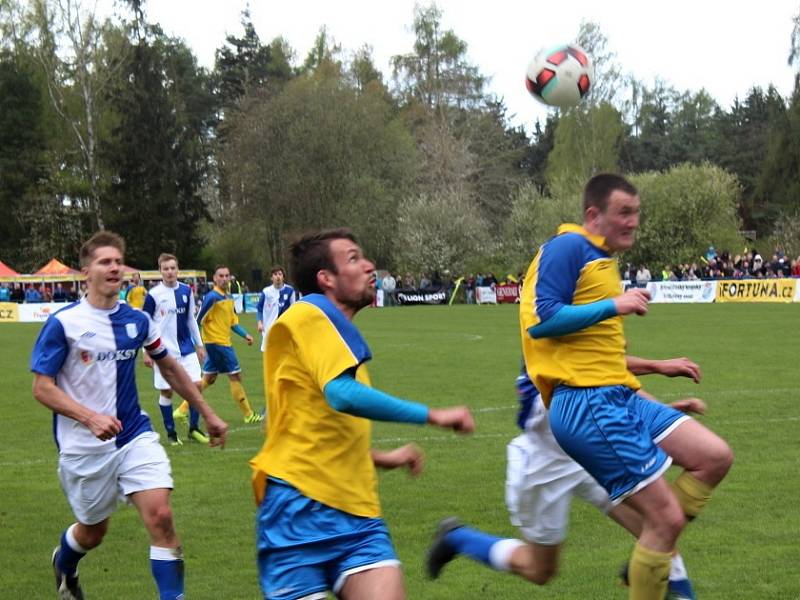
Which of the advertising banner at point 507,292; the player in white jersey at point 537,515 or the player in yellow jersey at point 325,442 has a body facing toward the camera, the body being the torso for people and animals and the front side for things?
the advertising banner

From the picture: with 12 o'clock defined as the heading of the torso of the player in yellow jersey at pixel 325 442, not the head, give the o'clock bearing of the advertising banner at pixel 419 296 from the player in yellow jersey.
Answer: The advertising banner is roughly at 9 o'clock from the player in yellow jersey.

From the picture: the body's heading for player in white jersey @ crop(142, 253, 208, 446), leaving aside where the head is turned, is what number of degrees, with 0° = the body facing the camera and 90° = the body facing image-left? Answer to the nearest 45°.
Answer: approximately 0°

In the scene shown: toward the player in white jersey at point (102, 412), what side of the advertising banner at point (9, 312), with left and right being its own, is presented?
front

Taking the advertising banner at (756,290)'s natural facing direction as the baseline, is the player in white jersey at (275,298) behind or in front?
in front

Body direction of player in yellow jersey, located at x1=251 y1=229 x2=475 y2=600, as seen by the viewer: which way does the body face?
to the viewer's right

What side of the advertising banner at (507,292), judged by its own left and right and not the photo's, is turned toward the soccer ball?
front

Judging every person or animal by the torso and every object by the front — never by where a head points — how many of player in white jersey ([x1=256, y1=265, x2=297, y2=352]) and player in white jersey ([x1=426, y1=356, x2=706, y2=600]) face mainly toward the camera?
1

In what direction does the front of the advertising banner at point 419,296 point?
toward the camera

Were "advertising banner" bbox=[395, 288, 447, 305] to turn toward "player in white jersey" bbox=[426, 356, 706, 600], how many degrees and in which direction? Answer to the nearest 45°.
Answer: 0° — it already faces them

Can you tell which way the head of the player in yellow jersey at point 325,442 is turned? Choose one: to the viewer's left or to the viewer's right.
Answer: to the viewer's right

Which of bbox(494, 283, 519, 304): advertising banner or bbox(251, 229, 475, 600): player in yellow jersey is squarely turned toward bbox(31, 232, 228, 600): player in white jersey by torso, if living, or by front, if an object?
the advertising banner

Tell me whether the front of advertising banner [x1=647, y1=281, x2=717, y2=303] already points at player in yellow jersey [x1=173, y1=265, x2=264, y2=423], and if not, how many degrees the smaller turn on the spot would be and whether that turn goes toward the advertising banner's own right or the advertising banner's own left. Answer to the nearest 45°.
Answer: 0° — it already faces them

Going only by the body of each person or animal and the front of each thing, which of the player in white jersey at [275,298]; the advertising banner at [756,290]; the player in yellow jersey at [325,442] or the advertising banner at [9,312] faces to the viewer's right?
the player in yellow jersey

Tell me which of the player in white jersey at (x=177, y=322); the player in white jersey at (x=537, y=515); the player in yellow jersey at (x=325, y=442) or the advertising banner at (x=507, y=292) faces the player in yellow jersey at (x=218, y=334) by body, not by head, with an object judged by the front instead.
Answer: the advertising banner

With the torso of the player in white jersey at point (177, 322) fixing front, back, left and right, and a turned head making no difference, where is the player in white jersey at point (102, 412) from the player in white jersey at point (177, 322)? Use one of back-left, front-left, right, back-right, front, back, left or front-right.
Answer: front
